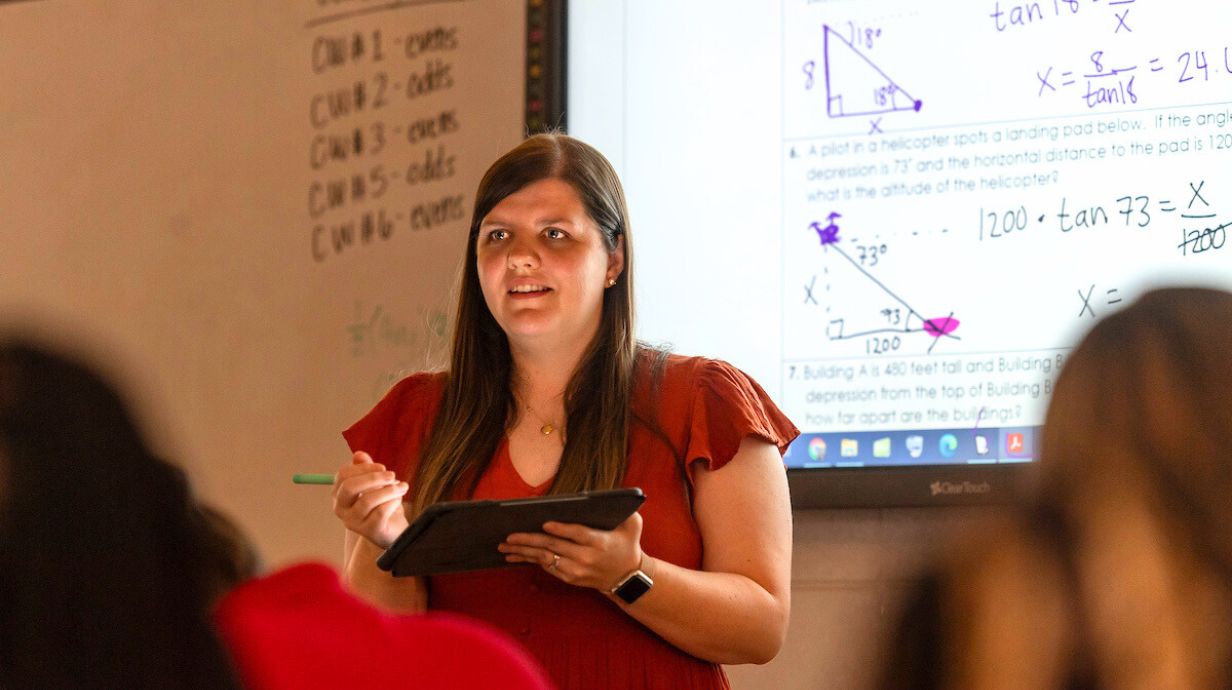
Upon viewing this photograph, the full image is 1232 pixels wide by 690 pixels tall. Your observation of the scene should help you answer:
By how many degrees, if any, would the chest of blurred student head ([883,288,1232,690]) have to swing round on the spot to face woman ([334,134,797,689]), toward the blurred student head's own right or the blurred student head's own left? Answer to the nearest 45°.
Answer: approximately 45° to the blurred student head's own left

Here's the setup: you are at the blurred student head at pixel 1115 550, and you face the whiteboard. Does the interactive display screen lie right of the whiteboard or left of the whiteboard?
right

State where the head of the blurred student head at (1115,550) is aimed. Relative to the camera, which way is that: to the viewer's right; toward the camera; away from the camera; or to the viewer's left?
away from the camera

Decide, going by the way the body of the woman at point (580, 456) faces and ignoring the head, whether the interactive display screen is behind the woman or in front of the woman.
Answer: behind

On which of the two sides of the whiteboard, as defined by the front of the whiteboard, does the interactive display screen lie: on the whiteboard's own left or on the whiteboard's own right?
on the whiteboard's own left

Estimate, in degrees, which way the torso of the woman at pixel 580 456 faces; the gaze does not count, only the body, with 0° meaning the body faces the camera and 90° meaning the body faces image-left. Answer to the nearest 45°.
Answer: approximately 45°

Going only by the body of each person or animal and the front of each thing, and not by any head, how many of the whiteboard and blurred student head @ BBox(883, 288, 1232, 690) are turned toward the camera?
1

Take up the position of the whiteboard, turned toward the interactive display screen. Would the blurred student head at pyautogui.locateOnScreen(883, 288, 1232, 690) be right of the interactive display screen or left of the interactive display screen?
right

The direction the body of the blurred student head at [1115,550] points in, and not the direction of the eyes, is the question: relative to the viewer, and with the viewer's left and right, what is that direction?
facing away from the viewer

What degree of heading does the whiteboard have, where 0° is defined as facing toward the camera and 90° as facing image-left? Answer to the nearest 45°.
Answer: approximately 0°
